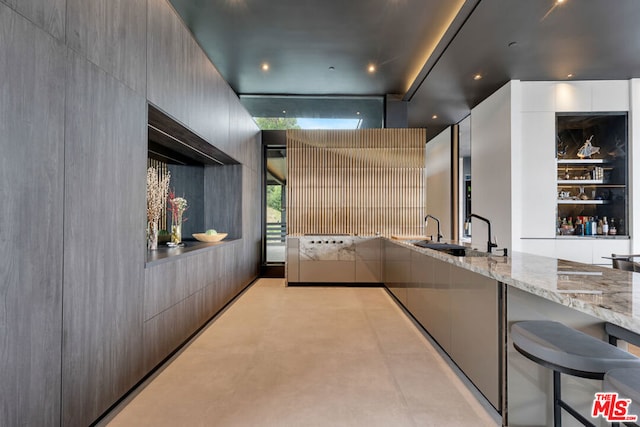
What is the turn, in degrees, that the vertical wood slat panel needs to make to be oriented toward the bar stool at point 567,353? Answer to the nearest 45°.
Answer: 0° — it already faces it

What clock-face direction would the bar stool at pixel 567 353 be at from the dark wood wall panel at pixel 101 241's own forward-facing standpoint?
The bar stool is roughly at 12 o'clock from the dark wood wall panel.

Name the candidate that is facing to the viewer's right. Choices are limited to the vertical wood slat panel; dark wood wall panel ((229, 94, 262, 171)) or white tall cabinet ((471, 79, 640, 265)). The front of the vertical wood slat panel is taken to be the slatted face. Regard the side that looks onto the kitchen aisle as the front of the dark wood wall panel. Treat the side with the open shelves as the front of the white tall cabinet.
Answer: the dark wood wall panel

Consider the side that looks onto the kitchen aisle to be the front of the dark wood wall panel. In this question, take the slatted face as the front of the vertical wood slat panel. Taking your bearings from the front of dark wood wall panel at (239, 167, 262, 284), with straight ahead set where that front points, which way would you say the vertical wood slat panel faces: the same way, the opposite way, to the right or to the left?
to the right

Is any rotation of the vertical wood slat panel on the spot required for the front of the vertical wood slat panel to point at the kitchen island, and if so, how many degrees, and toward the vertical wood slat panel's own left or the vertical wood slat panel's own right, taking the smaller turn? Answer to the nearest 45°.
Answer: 0° — it already faces it

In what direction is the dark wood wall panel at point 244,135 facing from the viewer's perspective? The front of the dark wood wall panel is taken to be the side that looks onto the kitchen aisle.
to the viewer's right

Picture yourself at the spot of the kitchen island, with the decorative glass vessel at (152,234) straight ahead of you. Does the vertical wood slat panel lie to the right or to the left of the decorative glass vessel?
right
